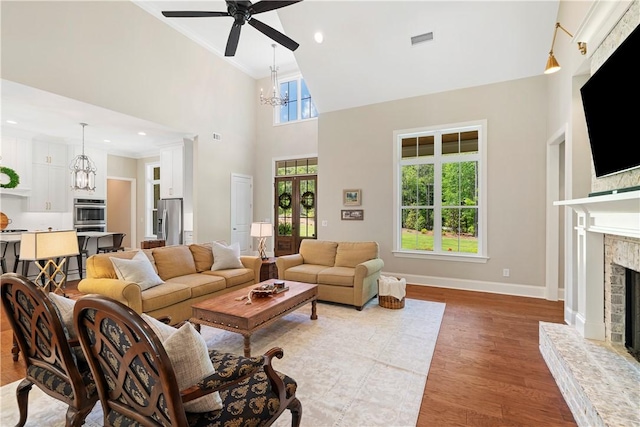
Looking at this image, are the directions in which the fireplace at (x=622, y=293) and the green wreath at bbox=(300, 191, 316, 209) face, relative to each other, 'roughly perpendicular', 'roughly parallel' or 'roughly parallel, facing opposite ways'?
roughly perpendicular

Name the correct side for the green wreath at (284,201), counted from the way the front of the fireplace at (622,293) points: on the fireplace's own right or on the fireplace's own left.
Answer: on the fireplace's own right

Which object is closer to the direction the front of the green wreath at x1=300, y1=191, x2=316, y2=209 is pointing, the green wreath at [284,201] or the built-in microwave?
the built-in microwave

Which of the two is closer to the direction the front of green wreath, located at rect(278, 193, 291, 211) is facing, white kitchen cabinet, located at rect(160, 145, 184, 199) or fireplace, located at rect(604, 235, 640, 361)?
the fireplace

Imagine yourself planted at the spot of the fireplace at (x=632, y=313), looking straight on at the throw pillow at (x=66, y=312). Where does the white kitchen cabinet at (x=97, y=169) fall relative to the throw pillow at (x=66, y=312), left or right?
right

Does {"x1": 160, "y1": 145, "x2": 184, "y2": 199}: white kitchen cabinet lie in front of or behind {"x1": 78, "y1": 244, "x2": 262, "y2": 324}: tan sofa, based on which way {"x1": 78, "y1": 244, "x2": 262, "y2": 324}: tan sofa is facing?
behind

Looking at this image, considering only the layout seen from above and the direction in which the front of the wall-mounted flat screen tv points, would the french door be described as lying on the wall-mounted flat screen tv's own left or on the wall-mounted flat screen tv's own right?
on the wall-mounted flat screen tv's own right

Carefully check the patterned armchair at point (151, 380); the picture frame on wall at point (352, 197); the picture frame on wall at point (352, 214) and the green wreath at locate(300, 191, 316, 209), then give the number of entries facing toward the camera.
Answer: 3

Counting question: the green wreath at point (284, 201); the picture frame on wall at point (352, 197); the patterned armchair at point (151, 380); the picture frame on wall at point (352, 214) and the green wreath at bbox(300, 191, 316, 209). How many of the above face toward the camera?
4

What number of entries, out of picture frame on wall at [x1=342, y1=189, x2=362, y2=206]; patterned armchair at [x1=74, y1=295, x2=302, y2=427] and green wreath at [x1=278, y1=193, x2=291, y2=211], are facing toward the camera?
2

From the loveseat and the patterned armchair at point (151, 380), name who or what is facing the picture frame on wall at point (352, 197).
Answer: the patterned armchair
